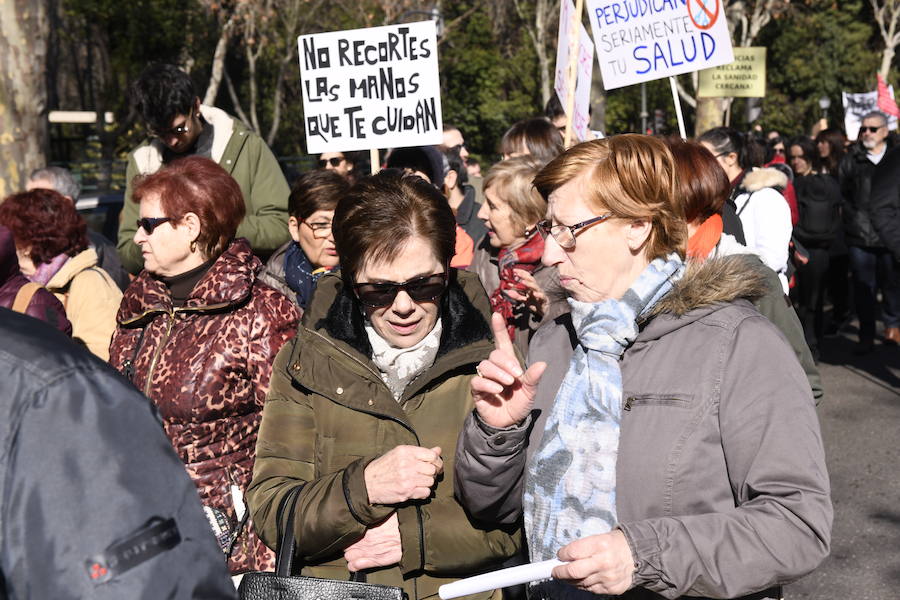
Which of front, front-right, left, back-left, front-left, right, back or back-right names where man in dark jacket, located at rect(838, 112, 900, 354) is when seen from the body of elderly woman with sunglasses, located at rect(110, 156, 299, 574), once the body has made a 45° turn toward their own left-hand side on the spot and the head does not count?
back-left

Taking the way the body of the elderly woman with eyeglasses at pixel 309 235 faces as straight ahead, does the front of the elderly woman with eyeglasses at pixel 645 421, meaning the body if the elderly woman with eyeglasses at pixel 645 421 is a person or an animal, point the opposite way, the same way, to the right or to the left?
to the right

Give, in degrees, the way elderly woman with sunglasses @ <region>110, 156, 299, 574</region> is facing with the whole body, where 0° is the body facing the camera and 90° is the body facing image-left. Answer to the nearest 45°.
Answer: approximately 45°

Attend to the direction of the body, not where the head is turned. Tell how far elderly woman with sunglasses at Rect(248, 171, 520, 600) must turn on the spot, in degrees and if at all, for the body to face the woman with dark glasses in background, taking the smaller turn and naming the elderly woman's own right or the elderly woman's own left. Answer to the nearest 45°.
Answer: approximately 180°

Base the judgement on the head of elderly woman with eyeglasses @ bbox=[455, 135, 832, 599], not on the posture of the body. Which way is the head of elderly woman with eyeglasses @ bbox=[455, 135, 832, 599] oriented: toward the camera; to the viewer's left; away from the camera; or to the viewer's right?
to the viewer's left

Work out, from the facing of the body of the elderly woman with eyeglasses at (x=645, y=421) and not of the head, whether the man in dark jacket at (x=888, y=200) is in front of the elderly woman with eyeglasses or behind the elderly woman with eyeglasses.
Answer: behind

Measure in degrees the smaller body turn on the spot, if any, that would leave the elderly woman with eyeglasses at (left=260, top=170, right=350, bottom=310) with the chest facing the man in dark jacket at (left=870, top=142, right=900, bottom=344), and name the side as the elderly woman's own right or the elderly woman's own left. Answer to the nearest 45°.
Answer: approximately 90° to the elderly woman's own left

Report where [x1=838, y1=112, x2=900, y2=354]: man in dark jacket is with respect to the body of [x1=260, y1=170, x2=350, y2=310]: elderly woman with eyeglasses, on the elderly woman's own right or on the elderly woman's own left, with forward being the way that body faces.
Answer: on the elderly woman's own left

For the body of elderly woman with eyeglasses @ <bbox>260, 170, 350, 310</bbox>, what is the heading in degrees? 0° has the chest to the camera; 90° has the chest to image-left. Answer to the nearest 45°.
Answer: approximately 315°

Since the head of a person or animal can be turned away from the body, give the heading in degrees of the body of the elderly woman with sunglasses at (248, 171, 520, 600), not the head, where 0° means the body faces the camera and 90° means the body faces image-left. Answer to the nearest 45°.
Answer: approximately 0°

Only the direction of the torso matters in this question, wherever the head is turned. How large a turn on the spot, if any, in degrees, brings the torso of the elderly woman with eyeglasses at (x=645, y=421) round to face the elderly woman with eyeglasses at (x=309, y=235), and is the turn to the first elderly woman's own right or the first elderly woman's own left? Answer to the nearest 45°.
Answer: approximately 90° to the first elderly woman's own right
